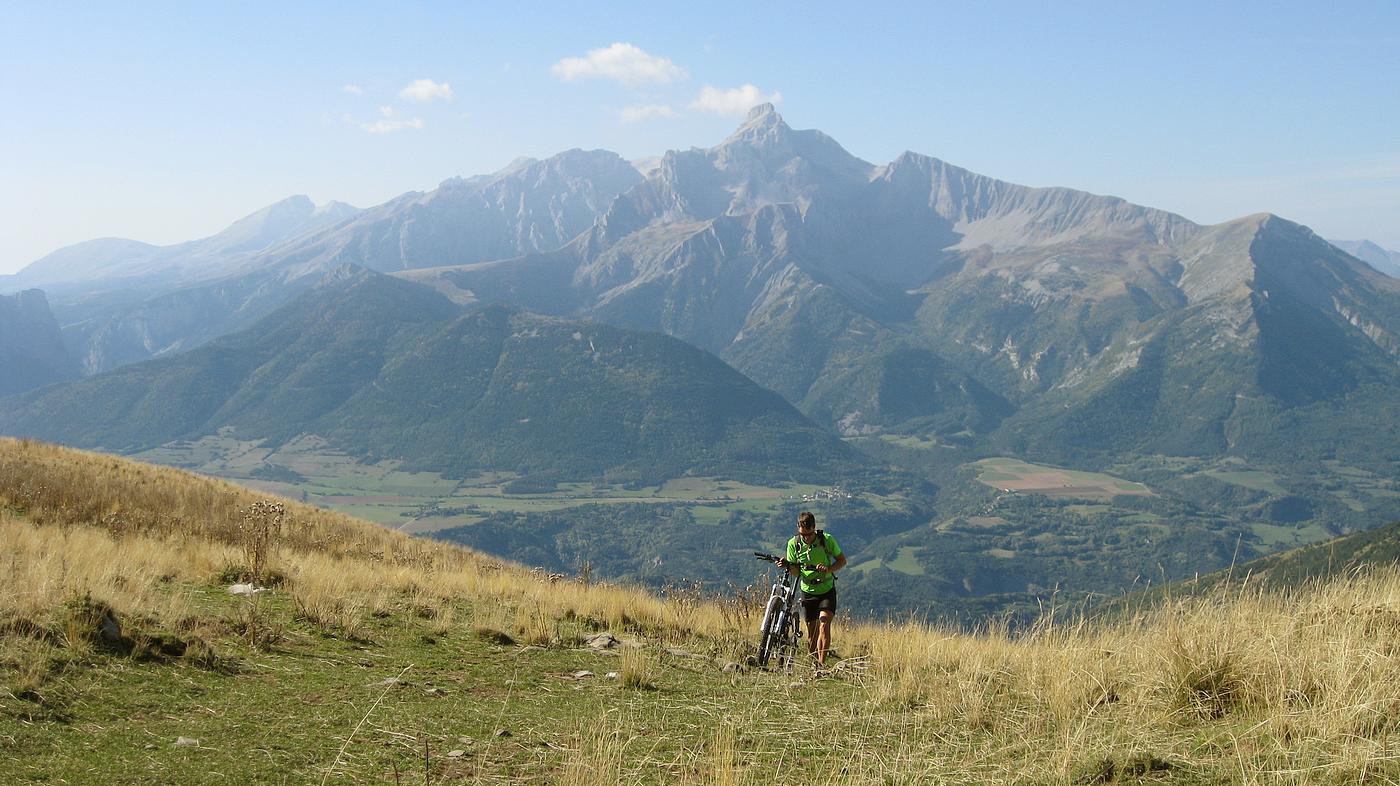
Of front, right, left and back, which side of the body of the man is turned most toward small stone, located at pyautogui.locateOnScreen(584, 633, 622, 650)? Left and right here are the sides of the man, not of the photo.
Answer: right

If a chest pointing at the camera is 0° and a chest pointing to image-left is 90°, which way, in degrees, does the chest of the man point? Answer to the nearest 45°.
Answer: approximately 0°
